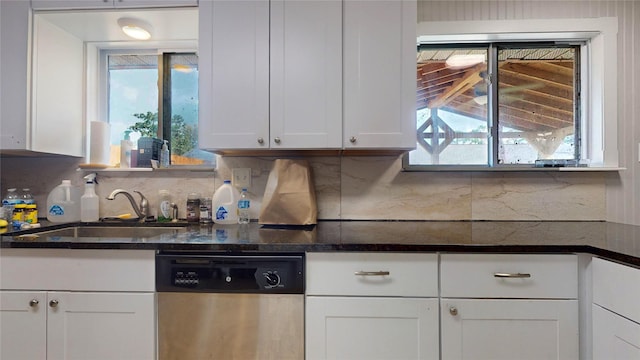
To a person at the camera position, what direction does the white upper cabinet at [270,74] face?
facing the viewer

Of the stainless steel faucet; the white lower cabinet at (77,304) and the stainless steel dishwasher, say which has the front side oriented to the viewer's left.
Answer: the stainless steel faucet

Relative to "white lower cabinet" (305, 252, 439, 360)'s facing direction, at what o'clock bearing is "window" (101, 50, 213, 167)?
The window is roughly at 4 o'clock from the white lower cabinet.

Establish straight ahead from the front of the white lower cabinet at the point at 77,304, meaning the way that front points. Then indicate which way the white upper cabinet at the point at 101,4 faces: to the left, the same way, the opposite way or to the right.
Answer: the same way

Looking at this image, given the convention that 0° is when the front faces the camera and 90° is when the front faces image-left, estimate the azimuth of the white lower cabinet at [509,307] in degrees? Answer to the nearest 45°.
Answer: approximately 0°

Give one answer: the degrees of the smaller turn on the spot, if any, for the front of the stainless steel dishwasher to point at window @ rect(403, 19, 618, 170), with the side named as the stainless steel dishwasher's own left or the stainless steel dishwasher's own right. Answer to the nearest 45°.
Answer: approximately 90° to the stainless steel dishwasher's own left

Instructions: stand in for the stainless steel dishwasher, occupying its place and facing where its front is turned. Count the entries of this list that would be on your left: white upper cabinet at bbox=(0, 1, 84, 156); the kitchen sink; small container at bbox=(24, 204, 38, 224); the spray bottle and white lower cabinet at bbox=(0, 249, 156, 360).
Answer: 0

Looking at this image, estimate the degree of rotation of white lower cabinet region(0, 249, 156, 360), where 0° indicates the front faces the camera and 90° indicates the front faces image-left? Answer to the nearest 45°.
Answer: approximately 0°

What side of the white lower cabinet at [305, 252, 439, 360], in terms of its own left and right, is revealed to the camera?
front

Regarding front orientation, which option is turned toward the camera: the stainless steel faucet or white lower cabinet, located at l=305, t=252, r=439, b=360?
the white lower cabinet
